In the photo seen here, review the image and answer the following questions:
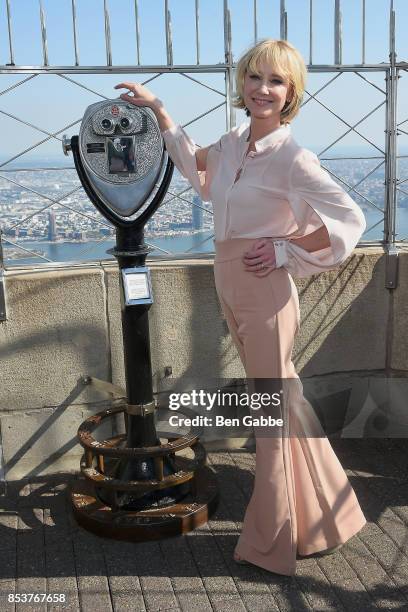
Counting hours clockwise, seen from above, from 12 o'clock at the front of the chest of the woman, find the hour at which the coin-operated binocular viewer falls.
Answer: The coin-operated binocular viewer is roughly at 2 o'clock from the woman.

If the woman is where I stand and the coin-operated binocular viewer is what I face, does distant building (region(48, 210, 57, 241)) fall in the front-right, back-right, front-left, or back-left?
front-right

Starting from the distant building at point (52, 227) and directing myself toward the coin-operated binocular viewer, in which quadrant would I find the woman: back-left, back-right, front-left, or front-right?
front-left

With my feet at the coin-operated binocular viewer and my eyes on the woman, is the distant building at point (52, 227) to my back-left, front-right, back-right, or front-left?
back-left

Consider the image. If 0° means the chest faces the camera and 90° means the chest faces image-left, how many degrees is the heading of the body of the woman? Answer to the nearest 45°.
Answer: approximately 45°

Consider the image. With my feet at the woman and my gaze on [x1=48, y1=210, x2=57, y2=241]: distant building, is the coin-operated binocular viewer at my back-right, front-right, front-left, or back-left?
front-left
